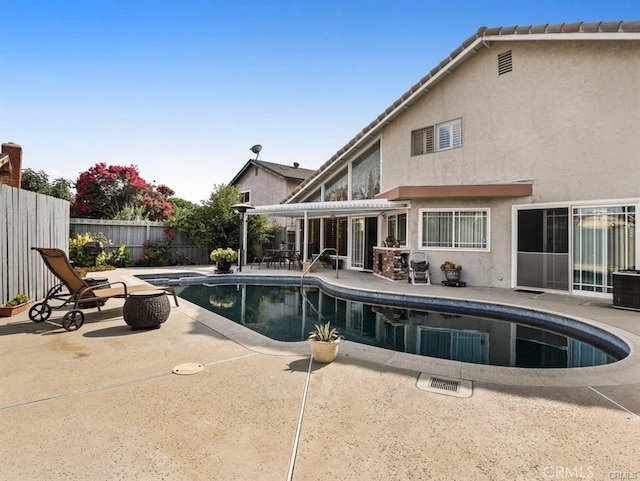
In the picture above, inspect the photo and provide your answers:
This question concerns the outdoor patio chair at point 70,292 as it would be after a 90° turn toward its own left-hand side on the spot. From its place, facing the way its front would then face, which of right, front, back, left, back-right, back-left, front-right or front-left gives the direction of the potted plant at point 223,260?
right

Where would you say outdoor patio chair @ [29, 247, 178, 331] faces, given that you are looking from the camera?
facing away from the viewer and to the right of the viewer

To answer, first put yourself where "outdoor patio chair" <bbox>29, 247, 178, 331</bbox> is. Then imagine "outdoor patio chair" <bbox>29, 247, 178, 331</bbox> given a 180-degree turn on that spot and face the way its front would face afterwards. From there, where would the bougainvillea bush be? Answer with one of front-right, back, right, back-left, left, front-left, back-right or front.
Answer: back-right

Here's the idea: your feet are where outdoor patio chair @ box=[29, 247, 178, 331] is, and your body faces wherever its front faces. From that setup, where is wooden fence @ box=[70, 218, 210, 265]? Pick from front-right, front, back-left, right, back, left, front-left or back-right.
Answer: front-left

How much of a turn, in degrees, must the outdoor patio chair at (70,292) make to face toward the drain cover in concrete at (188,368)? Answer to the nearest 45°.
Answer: approximately 90° to its right

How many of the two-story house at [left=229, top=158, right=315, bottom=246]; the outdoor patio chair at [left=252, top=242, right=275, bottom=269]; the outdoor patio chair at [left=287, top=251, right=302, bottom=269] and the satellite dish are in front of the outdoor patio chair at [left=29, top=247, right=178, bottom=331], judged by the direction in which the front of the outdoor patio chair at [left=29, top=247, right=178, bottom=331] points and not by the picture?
4

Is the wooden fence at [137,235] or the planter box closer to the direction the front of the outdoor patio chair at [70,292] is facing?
the wooden fence

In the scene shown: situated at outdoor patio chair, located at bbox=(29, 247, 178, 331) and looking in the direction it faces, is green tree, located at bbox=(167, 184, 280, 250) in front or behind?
in front

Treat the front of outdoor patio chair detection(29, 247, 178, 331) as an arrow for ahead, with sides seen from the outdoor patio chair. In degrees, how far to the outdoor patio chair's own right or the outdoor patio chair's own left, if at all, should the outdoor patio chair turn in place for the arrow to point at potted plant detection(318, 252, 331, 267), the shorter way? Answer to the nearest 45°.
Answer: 0° — it already faces it
